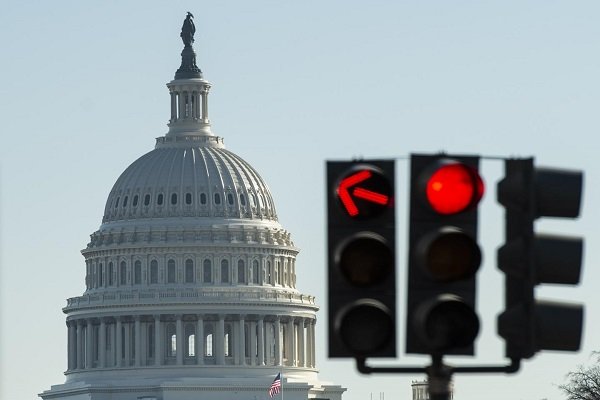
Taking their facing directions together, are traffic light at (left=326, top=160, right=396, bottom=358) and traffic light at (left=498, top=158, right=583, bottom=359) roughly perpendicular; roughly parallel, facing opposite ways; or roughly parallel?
roughly perpendicular

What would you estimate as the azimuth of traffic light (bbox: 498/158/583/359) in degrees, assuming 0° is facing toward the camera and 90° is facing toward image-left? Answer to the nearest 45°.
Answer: approximately 270°

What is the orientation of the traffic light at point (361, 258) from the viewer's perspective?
toward the camera

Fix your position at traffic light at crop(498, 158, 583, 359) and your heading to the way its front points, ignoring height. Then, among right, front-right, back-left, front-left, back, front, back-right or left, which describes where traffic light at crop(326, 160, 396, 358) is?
back

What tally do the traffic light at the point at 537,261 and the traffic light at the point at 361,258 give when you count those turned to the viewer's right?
1

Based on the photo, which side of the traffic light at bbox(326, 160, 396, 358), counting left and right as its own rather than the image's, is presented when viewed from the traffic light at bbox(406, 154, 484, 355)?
left

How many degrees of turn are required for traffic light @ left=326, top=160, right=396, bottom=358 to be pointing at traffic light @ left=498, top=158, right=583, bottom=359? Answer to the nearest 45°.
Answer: approximately 90° to its left

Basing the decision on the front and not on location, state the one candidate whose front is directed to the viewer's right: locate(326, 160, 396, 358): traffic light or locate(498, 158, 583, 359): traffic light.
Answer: locate(498, 158, 583, 359): traffic light
